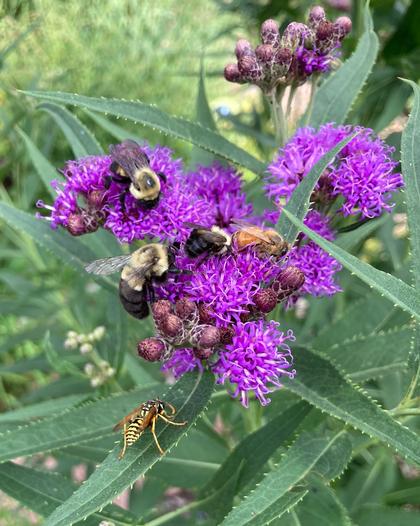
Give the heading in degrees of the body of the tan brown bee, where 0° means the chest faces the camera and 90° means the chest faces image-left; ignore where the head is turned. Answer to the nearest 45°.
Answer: approximately 270°

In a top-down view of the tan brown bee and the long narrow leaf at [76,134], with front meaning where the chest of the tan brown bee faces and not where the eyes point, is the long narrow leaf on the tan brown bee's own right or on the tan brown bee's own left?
on the tan brown bee's own left

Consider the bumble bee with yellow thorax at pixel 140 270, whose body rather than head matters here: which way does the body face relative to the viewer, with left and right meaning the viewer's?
facing to the right of the viewer

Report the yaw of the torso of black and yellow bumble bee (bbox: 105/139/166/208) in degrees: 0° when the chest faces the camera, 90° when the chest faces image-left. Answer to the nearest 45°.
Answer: approximately 315°
